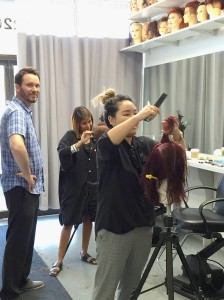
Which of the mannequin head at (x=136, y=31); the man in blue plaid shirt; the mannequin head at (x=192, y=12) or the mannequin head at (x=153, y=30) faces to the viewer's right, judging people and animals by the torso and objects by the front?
the man in blue plaid shirt

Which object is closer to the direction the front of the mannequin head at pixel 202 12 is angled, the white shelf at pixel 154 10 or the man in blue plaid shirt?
the man in blue plaid shirt

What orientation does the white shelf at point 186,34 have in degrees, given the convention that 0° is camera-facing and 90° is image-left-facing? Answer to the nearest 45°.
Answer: approximately 45°

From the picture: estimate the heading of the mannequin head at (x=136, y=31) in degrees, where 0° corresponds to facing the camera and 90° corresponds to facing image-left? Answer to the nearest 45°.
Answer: approximately 45°

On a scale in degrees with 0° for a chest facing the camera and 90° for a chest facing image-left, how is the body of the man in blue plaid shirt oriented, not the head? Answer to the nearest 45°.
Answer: approximately 270°
